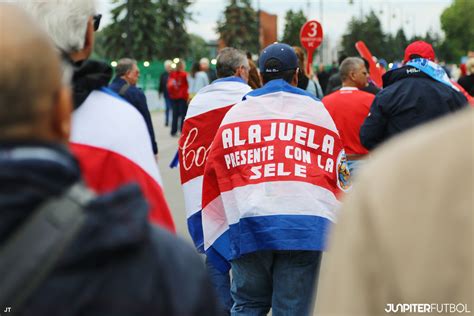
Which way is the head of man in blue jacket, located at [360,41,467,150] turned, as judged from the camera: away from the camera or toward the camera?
away from the camera

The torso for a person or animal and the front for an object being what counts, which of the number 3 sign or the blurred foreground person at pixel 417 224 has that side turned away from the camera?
the blurred foreground person

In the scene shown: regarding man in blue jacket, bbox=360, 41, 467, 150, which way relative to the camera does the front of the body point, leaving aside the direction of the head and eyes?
away from the camera

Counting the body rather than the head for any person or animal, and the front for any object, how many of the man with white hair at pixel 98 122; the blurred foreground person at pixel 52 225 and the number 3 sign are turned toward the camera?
1

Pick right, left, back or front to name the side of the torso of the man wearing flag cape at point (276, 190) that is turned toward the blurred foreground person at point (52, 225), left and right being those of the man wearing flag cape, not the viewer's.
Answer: back

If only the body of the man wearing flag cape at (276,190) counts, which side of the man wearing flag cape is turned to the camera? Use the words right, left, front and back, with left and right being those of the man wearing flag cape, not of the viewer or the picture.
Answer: back

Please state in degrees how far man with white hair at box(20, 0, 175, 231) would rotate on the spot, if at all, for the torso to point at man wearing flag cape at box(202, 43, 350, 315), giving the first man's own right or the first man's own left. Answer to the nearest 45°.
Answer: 0° — they already face them

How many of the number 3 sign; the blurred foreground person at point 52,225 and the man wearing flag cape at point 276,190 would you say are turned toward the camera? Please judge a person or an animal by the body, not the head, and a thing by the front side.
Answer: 1

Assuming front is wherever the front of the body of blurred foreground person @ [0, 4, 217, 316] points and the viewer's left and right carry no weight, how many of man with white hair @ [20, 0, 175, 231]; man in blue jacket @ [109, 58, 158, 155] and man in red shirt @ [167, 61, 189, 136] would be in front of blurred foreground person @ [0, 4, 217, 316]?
3

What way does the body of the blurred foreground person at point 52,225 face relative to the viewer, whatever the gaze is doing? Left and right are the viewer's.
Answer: facing away from the viewer

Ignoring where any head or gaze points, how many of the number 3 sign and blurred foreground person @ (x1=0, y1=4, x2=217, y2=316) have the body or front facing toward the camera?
1

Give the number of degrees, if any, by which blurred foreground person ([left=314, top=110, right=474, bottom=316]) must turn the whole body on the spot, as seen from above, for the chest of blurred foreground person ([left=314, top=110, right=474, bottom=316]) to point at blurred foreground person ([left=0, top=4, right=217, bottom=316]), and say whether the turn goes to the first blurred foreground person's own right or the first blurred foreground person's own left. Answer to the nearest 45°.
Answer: approximately 90° to the first blurred foreground person's own left

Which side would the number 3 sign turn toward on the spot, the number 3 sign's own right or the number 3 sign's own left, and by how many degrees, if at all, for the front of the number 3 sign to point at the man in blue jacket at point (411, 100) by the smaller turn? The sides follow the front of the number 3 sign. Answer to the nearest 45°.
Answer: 0° — it already faces them
